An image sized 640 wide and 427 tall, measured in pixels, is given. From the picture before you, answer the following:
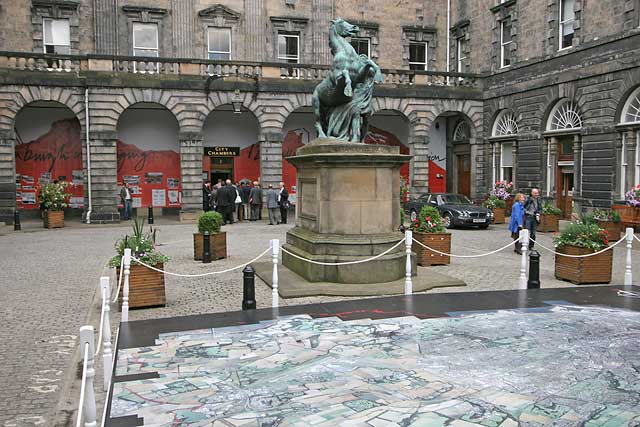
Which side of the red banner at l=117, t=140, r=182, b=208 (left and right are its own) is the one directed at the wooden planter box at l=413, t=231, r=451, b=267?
front

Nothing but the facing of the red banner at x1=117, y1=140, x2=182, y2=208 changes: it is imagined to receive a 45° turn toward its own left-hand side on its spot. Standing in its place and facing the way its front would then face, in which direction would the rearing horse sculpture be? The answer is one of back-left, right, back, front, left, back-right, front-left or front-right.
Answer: front-right

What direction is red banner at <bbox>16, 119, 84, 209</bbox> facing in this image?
toward the camera

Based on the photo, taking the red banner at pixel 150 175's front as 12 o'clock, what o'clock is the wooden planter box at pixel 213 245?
The wooden planter box is roughly at 12 o'clock from the red banner.

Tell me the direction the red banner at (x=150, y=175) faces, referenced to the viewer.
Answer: facing the viewer

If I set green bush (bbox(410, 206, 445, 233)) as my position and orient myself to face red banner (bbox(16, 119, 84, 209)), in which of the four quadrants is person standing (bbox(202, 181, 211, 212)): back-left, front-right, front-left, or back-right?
front-right

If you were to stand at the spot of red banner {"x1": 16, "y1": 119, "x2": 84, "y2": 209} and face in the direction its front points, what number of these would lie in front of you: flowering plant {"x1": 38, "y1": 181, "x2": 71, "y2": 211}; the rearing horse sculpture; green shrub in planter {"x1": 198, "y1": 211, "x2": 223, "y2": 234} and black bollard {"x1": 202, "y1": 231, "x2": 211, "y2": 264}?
4

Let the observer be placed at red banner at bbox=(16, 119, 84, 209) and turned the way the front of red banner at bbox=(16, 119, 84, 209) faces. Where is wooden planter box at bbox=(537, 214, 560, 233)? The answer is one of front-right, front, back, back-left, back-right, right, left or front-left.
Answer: front-left

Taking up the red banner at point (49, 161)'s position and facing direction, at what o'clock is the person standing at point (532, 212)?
The person standing is roughly at 11 o'clock from the red banner.

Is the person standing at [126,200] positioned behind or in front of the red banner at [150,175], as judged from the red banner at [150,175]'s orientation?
in front

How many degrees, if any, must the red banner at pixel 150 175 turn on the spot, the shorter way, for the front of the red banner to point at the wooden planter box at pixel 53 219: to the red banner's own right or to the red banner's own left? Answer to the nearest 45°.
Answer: approximately 45° to the red banner's own right

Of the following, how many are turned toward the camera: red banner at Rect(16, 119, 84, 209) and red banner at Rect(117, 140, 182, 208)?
2

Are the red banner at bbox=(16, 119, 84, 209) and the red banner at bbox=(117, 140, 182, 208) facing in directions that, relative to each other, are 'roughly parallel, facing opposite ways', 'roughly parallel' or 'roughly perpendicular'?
roughly parallel

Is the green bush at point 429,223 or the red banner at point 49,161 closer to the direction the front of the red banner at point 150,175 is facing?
the green bush

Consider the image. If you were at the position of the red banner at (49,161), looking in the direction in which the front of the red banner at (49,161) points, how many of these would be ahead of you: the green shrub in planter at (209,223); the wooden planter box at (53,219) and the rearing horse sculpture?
3

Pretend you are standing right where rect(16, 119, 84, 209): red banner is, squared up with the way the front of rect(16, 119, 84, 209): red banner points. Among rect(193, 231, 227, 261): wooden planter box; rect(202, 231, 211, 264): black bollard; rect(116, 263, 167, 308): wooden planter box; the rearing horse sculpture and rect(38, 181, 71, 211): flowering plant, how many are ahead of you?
5

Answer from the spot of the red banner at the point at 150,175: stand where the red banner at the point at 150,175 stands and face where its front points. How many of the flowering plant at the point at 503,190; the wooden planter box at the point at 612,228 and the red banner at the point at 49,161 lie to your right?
1

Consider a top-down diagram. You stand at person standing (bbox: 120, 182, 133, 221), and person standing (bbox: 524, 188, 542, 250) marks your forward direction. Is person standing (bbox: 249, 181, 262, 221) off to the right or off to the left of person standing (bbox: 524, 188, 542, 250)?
left

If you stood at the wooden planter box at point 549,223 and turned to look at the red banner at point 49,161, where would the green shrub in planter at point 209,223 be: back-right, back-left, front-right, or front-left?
front-left

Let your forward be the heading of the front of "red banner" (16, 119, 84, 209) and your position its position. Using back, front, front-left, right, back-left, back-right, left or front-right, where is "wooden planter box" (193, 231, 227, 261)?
front

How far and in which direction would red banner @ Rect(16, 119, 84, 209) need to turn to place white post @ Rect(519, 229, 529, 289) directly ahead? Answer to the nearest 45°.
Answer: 0° — it already faces it

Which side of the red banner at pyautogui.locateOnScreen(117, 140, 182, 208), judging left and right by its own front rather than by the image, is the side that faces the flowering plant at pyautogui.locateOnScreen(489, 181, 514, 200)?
left
